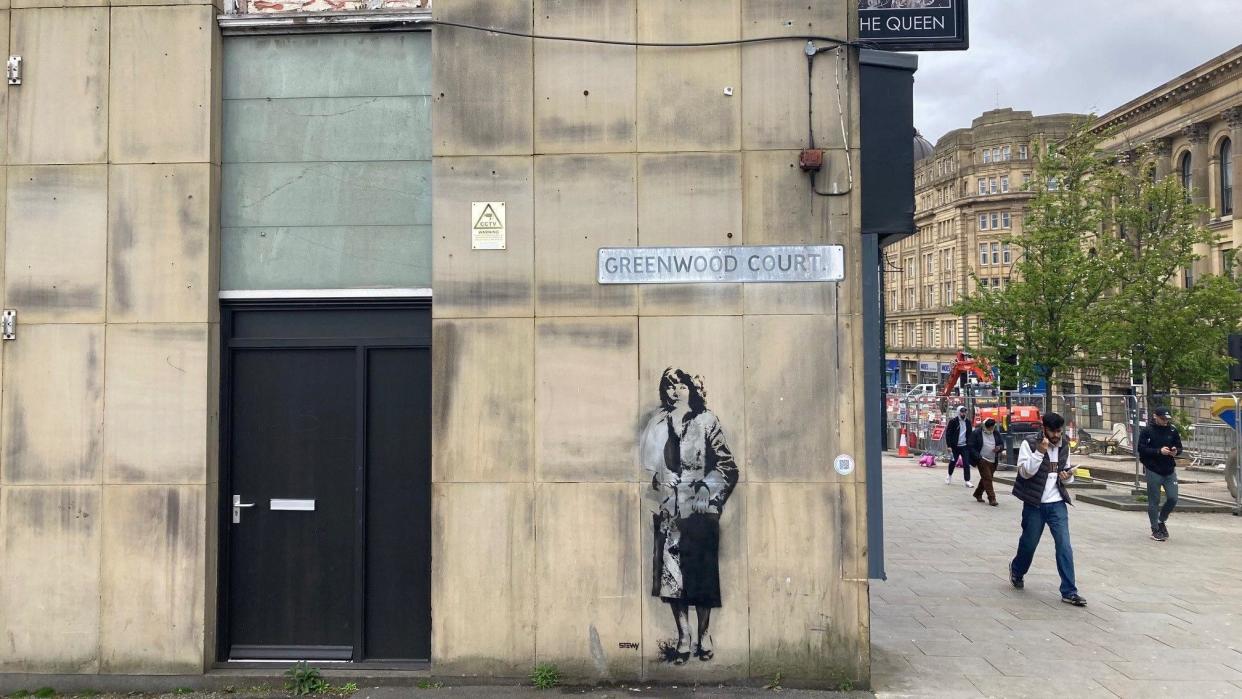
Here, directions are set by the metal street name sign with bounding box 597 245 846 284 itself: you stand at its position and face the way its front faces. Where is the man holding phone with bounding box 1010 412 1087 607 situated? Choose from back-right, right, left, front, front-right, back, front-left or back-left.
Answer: back-left

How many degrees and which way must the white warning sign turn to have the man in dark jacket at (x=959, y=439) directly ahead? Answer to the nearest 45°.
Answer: approximately 135° to its left

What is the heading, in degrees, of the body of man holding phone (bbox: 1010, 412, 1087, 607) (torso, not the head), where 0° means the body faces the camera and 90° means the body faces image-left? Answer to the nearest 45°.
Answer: approximately 315°

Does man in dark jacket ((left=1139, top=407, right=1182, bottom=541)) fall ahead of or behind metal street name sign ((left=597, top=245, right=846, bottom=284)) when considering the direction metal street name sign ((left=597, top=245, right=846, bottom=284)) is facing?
behind

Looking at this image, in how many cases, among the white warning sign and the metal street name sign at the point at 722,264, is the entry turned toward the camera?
2

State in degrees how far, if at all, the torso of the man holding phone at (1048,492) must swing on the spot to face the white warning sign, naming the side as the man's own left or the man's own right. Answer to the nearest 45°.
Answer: approximately 90° to the man's own right
